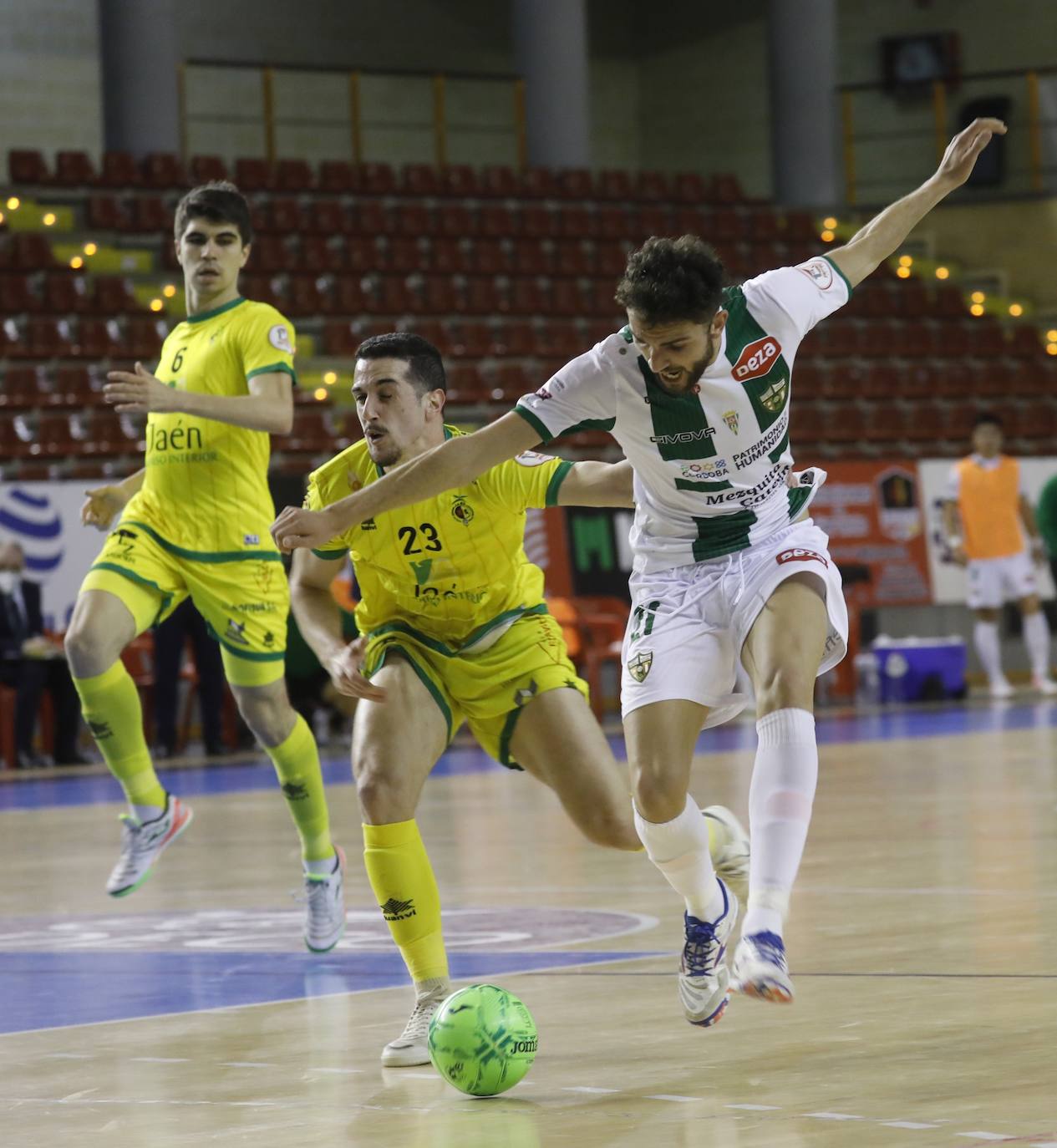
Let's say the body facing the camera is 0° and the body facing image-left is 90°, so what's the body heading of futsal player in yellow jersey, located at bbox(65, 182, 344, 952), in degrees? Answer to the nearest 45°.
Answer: approximately 45°

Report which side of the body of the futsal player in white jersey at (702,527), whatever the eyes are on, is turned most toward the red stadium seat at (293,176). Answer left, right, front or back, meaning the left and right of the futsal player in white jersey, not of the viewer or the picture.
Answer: back

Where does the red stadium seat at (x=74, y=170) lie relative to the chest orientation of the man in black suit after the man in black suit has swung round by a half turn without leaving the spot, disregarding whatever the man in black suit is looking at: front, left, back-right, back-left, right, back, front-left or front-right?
front-right

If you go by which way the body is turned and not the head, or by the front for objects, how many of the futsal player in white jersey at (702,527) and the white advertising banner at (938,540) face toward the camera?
2

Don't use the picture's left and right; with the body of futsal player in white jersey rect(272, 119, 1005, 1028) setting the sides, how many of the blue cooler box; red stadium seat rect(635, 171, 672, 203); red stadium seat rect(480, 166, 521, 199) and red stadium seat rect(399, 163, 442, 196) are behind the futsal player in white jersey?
4

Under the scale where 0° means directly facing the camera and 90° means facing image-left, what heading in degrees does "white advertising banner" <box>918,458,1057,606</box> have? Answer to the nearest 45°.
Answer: approximately 0°

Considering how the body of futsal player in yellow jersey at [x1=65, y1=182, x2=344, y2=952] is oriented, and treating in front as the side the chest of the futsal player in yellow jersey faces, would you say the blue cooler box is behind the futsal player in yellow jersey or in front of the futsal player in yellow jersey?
behind

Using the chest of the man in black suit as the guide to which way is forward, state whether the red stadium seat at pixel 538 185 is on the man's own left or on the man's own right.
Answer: on the man's own left

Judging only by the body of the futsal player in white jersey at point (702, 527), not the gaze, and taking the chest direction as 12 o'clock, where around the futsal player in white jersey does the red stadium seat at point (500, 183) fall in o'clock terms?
The red stadium seat is roughly at 6 o'clock from the futsal player in white jersey.
